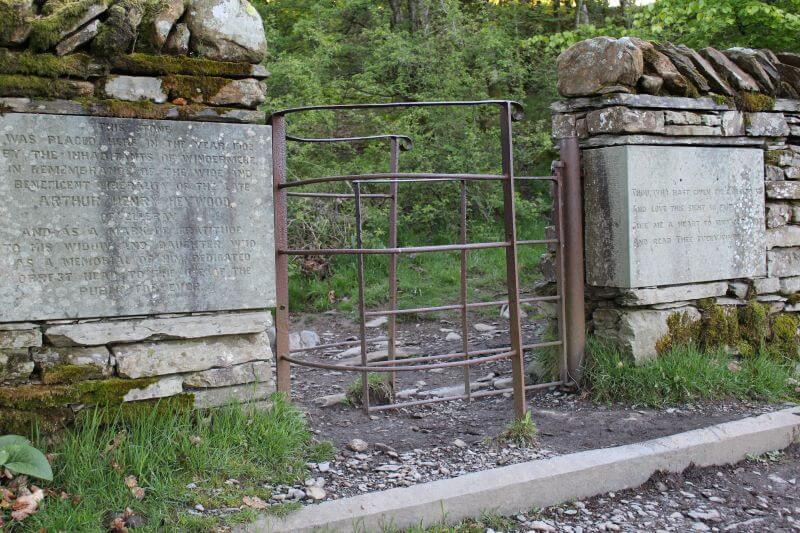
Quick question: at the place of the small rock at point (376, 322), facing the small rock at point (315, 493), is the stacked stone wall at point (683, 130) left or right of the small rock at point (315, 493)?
left

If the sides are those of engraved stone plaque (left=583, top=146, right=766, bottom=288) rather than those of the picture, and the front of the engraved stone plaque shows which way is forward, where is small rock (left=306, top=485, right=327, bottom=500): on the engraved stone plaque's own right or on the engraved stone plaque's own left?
on the engraved stone plaque's own right

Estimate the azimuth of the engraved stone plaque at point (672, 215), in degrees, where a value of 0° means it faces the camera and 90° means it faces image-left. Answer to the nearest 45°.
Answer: approximately 315°

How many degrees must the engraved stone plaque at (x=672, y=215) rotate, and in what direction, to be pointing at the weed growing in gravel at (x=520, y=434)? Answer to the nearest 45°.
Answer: approximately 90° to its right
